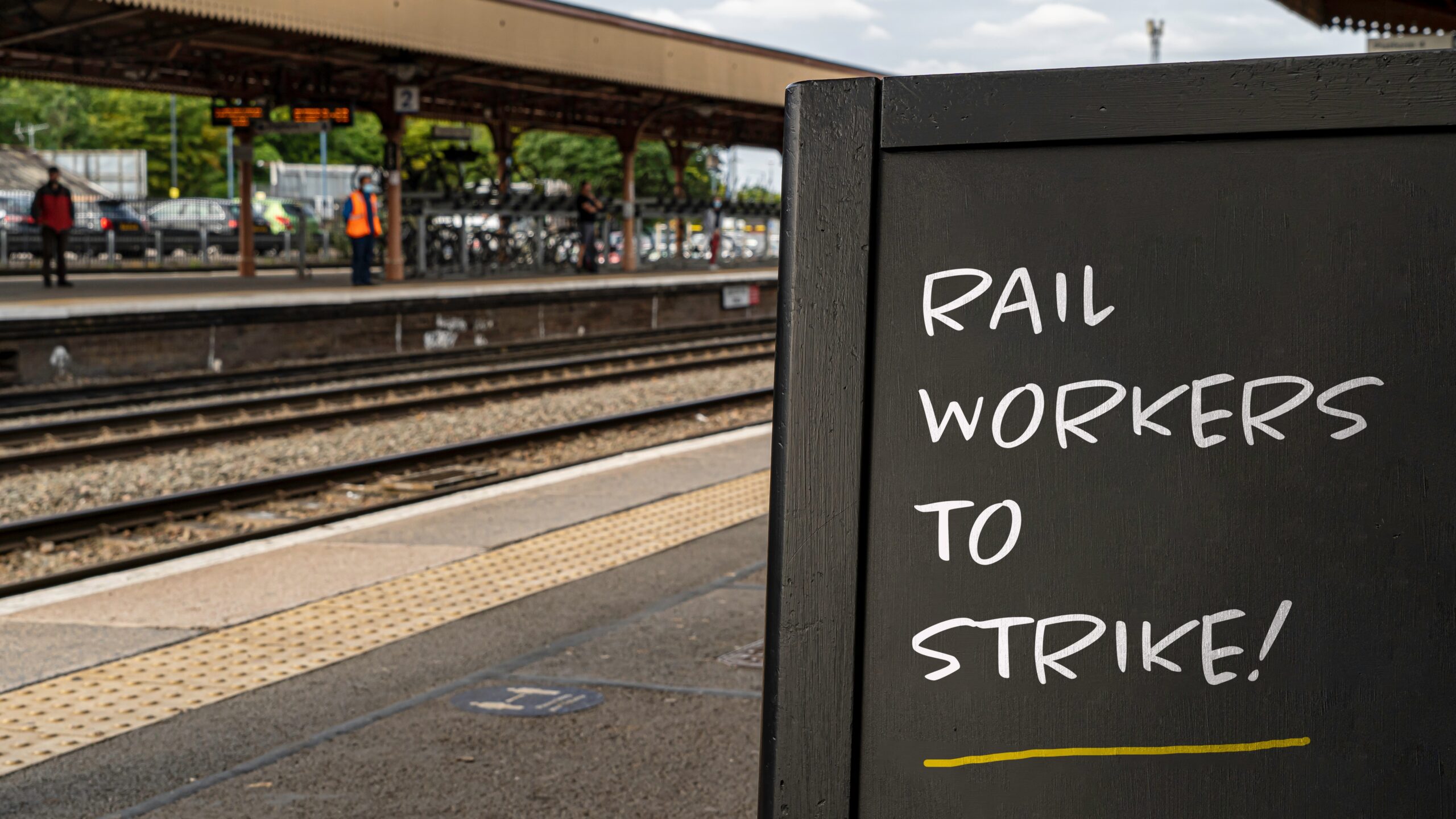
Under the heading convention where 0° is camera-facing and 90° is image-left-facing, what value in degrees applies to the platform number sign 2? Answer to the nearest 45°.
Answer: approximately 0°

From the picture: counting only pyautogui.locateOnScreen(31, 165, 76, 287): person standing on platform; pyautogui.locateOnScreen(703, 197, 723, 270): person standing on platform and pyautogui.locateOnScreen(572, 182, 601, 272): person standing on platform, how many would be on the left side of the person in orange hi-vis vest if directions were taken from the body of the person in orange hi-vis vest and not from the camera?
2

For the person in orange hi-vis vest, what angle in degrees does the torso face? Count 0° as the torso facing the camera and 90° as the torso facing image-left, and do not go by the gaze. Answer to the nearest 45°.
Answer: approximately 315°

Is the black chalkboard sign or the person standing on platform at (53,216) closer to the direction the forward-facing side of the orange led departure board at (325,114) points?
the black chalkboard sign

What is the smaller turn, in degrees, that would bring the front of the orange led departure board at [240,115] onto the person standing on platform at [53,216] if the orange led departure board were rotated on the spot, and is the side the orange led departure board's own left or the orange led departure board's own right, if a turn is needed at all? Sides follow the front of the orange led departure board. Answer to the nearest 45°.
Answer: approximately 45° to the orange led departure board's own right

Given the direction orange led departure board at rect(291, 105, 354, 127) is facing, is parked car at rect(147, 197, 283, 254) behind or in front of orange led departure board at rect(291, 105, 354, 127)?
behind

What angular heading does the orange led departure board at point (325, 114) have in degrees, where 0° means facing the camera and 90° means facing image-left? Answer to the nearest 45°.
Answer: approximately 0°

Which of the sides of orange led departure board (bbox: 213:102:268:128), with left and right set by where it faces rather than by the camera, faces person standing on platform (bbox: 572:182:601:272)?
left

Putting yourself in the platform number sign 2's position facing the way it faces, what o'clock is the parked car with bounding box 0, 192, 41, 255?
The parked car is roughly at 5 o'clock from the platform number sign 2.

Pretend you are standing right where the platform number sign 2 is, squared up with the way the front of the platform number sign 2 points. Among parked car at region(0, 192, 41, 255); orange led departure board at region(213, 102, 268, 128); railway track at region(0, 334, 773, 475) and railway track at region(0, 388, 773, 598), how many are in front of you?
2
